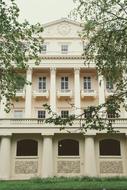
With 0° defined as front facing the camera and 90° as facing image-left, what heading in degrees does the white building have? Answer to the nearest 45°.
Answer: approximately 0°
